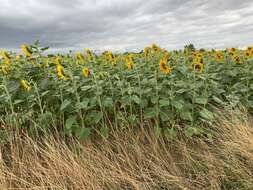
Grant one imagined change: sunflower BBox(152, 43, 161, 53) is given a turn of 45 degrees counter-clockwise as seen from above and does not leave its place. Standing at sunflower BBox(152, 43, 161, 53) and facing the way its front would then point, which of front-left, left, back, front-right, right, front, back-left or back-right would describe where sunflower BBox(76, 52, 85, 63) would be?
back

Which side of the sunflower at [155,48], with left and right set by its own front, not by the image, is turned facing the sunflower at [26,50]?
right

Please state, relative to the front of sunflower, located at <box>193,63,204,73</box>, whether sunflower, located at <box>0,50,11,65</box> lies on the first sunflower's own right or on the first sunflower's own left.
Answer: on the first sunflower's own right

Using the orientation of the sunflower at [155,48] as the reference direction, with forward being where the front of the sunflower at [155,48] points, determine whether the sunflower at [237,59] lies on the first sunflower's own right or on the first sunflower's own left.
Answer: on the first sunflower's own left

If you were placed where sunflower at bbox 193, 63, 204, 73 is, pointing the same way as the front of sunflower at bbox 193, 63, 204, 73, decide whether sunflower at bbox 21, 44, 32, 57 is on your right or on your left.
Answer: on your right

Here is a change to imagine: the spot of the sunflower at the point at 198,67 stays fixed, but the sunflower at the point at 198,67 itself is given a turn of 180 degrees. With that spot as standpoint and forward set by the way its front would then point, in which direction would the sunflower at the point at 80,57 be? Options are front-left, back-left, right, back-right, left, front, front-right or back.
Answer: left

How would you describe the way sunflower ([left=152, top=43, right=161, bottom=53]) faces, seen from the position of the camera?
facing the viewer and to the right of the viewer

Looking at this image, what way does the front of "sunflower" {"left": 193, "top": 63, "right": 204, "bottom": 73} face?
toward the camera

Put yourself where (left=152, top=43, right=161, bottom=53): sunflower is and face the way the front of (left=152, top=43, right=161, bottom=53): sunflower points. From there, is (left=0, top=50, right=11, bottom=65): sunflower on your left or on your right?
on your right
